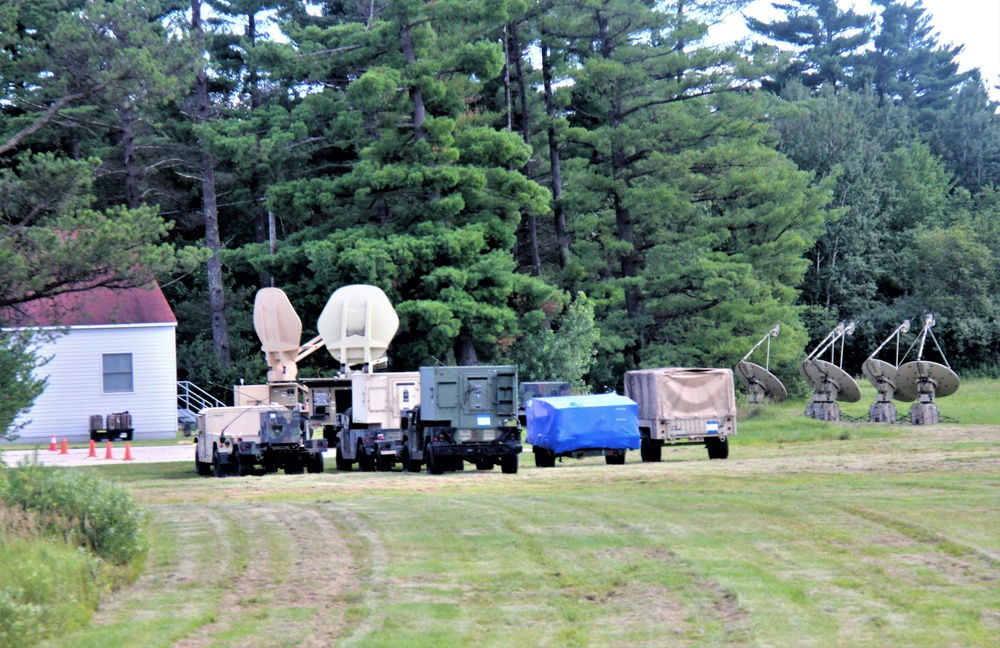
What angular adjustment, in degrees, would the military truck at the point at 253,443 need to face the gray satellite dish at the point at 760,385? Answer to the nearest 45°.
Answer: approximately 90° to its right

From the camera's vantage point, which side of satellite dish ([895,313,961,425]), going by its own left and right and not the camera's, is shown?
back

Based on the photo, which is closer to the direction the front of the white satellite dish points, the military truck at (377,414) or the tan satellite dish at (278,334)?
the tan satellite dish

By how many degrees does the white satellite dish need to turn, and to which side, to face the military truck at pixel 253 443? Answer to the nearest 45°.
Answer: approximately 135° to its left

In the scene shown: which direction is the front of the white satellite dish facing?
away from the camera

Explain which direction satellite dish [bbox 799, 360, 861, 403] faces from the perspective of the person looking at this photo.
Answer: facing away from the viewer and to the right of the viewer

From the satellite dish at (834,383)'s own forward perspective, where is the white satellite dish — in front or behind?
behind
